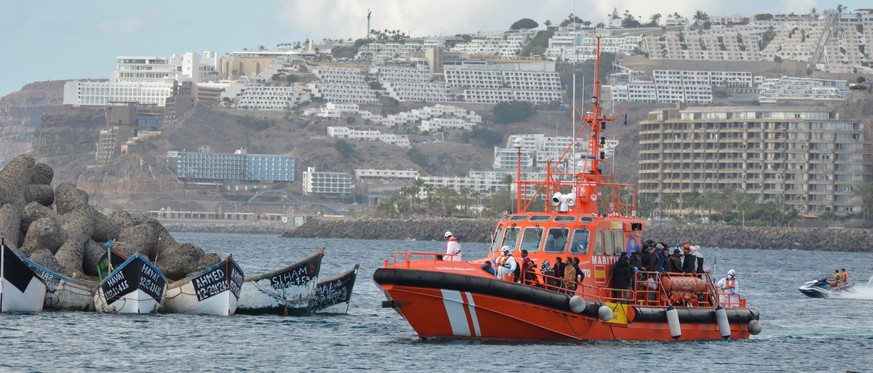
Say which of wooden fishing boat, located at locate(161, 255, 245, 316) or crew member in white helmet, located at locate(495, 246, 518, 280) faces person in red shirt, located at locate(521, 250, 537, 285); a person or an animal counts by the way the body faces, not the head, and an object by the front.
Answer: the wooden fishing boat

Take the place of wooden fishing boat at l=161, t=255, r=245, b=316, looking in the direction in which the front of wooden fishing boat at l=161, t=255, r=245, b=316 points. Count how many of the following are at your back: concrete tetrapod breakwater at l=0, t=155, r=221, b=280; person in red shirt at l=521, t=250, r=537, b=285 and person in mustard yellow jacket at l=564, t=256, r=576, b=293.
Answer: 1

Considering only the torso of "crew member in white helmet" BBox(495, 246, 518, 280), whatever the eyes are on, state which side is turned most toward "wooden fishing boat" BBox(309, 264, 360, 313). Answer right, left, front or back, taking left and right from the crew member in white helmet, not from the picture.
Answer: right

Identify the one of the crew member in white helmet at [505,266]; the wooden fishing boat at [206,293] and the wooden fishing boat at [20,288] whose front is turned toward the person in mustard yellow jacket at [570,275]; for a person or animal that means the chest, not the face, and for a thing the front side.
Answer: the wooden fishing boat at [206,293]

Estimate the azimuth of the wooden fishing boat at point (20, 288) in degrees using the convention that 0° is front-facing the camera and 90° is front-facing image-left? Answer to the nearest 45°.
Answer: approximately 45°

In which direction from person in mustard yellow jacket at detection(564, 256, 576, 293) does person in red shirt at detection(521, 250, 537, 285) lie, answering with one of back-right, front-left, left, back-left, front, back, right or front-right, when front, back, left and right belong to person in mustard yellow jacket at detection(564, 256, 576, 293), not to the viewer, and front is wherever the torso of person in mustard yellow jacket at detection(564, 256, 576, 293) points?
front-right

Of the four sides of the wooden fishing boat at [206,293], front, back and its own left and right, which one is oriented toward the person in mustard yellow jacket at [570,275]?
front
